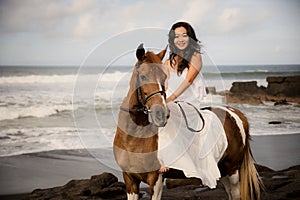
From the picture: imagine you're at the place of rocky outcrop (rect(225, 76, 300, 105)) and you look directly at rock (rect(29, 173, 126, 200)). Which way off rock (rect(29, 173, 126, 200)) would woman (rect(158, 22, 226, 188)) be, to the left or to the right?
left

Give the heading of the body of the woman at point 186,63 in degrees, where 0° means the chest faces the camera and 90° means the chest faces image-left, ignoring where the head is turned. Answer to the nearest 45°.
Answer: approximately 45°

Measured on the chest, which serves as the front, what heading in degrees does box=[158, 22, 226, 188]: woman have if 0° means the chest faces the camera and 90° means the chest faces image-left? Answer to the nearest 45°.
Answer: approximately 45°

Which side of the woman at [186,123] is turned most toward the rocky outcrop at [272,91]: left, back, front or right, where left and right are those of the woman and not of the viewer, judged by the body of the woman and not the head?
back

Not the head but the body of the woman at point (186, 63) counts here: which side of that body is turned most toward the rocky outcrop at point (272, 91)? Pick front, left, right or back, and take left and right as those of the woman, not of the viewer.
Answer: back

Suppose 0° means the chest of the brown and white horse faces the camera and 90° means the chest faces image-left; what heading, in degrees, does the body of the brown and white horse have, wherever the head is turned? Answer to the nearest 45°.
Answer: approximately 45°

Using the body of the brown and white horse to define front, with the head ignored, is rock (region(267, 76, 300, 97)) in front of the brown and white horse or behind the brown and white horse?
behind
